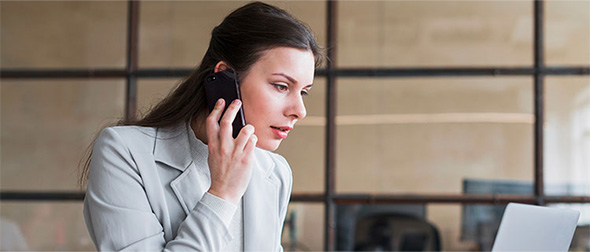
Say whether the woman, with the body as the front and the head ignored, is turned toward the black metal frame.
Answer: no

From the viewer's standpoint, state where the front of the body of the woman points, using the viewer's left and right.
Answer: facing the viewer and to the right of the viewer
